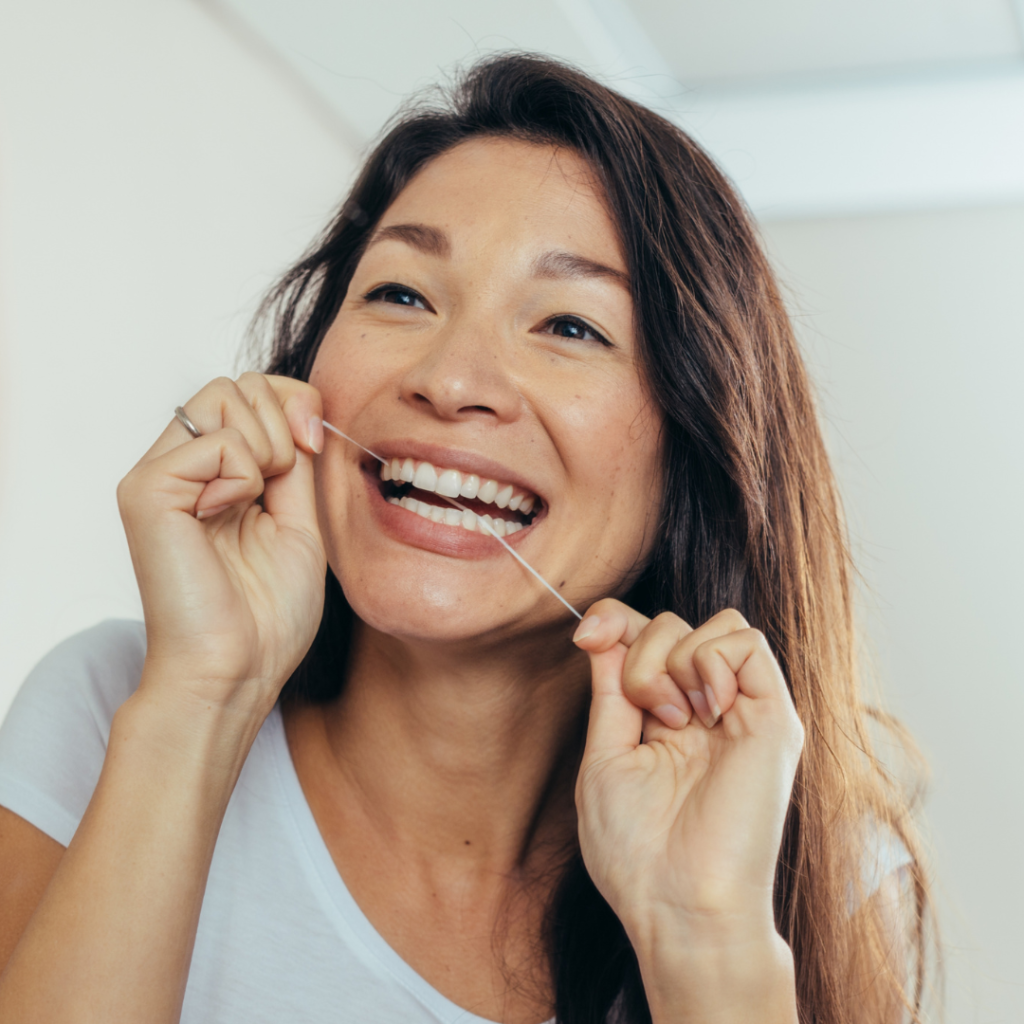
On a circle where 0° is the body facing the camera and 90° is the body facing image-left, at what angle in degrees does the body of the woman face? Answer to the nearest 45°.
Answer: approximately 0°
